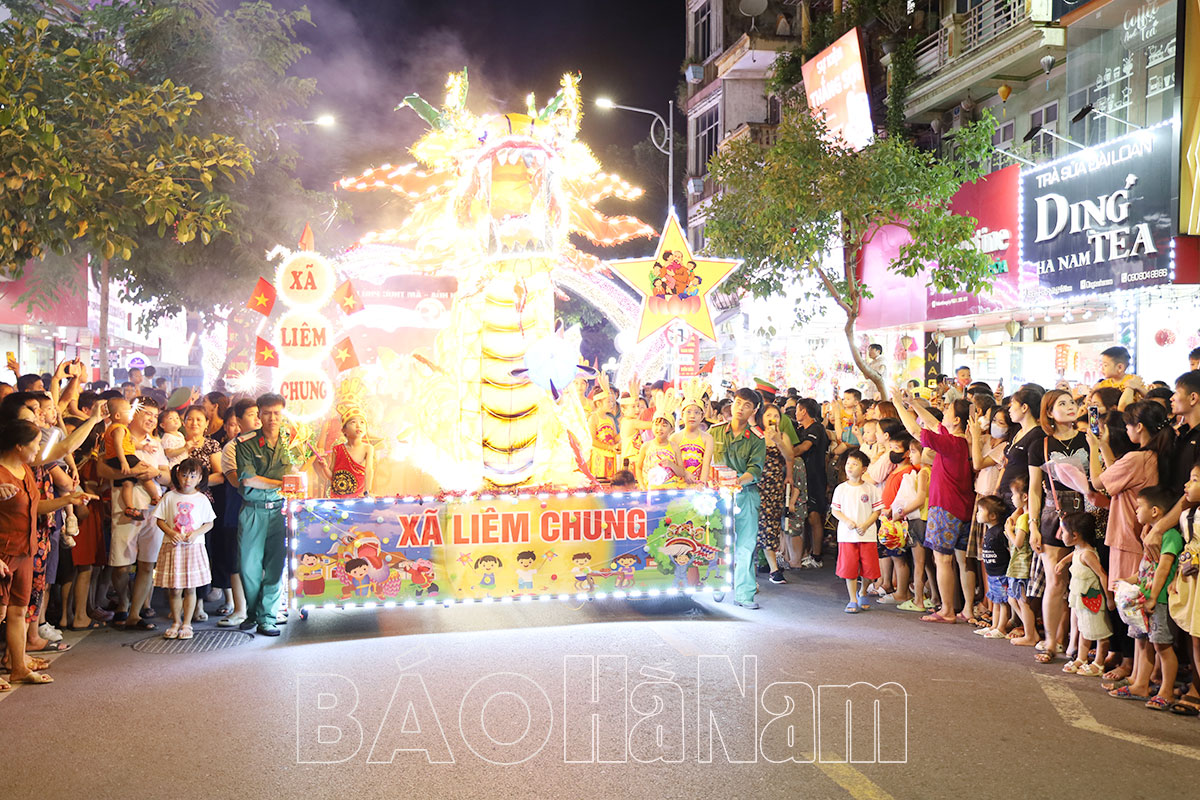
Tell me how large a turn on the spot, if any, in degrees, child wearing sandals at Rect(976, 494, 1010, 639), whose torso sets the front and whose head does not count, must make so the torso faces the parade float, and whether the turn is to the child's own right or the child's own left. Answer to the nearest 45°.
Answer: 0° — they already face it

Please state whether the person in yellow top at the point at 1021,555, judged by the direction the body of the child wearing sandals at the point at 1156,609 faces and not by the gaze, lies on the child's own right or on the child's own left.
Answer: on the child's own right

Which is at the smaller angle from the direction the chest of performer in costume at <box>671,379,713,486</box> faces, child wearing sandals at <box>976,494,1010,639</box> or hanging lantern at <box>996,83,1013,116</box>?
the child wearing sandals

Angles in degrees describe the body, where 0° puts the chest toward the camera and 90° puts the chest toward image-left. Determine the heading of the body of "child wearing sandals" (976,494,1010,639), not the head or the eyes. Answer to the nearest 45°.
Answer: approximately 90°

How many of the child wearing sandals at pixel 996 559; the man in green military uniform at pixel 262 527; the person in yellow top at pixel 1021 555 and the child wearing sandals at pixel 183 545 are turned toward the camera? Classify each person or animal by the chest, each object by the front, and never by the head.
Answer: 2

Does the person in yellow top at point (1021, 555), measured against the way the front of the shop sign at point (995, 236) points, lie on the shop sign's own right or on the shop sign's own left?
on the shop sign's own left

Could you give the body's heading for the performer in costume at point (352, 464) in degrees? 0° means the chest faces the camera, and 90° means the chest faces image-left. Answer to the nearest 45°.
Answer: approximately 0°

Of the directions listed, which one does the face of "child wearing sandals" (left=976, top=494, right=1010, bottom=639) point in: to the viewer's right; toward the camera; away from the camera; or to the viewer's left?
to the viewer's left

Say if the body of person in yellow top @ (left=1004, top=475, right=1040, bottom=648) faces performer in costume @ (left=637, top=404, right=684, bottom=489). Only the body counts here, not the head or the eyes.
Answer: yes

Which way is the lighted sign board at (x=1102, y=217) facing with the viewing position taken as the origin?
facing the viewer and to the left of the viewer

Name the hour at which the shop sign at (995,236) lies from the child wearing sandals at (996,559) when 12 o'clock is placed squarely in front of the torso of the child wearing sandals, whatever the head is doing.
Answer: The shop sign is roughly at 3 o'clock from the child wearing sandals.

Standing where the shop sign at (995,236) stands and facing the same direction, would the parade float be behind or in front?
in front

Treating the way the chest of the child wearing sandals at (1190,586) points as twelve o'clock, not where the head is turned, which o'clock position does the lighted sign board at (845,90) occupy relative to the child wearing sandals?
The lighted sign board is roughly at 2 o'clock from the child wearing sandals.

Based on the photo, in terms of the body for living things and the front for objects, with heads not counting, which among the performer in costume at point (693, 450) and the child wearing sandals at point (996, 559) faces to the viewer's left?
the child wearing sandals

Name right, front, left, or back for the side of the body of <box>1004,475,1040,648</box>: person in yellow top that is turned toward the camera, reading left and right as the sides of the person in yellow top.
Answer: left

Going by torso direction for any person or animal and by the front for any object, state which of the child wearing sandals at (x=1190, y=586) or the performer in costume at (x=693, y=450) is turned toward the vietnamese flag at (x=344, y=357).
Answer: the child wearing sandals

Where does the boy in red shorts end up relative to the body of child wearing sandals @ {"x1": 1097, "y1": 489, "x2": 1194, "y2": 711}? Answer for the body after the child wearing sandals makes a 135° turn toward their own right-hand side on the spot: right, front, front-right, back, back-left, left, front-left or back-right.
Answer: left

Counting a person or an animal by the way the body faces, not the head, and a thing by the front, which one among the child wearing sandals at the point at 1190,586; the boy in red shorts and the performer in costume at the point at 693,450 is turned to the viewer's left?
the child wearing sandals

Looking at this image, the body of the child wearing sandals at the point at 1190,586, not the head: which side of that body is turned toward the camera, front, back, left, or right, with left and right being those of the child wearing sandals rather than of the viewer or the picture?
left
